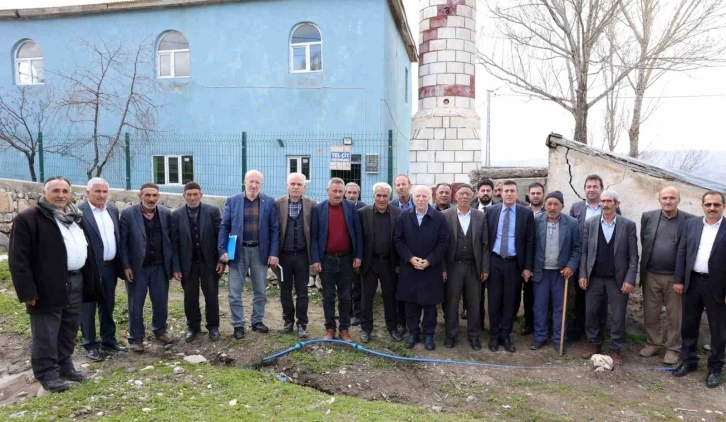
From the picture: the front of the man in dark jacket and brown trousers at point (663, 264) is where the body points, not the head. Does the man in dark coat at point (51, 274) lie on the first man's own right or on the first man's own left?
on the first man's own right

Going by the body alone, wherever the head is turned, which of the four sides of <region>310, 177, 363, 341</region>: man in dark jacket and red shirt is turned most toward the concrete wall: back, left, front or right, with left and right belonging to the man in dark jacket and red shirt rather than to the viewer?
left

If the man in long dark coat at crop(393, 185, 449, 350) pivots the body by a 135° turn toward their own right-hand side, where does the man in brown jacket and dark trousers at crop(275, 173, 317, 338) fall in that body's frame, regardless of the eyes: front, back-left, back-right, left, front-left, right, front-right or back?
front-left

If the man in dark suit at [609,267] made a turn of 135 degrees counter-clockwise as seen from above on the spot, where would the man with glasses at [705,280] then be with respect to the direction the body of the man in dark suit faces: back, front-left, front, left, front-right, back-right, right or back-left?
front-right

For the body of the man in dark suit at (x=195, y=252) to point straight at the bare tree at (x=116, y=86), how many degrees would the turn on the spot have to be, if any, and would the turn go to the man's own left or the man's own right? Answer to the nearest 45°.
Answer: approximately 180°

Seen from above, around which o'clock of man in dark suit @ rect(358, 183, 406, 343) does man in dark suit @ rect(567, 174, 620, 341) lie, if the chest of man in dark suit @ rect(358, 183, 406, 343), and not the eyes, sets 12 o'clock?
man in dark suit @ rect(567, 174, 620, 341) is roughly at 9 o'clock from man in dark suit @ rect(358, 183, 406, 343).

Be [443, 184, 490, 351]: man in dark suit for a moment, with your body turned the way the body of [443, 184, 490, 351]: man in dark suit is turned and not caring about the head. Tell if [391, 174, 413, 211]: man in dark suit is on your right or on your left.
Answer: on your right

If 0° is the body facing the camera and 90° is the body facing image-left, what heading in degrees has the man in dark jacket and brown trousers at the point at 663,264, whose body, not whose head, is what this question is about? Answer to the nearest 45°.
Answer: approximately 0°
